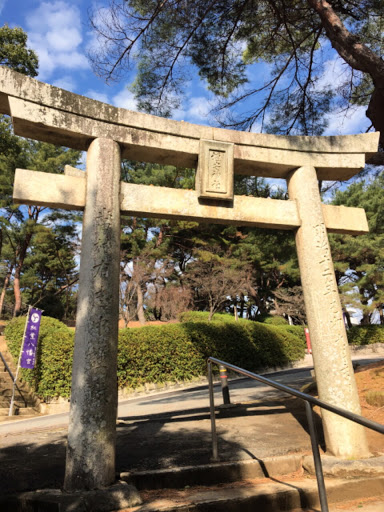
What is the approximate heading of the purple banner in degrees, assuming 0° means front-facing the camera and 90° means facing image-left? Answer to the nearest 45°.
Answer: approximately 0°

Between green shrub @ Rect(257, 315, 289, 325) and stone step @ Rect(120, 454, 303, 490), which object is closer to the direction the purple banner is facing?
the stone step

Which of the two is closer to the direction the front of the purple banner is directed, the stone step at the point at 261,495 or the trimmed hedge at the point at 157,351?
the stone step

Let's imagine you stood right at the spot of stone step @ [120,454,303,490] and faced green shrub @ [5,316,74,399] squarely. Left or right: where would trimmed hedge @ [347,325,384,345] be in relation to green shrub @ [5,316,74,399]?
right

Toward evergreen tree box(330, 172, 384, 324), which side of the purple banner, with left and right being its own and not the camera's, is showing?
left

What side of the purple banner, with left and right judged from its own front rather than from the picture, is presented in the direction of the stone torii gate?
front

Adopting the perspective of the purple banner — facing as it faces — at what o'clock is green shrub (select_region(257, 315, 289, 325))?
The green shrub is roughly at 8 o'clock from the purple banner.

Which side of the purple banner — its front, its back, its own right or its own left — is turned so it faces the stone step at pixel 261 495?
front

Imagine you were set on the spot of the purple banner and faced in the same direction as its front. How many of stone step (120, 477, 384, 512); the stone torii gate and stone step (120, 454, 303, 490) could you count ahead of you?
3
